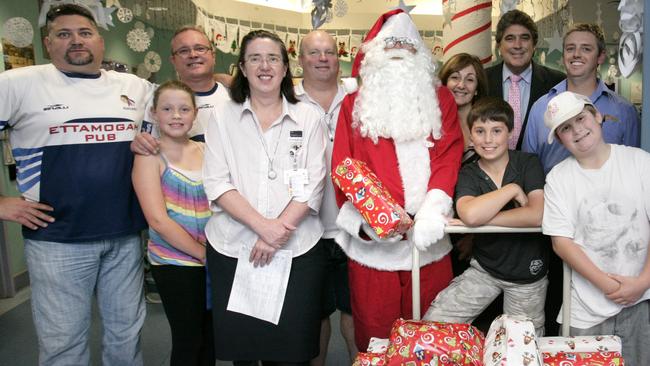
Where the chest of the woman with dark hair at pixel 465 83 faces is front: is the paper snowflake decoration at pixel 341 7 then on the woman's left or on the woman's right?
on the woman's right

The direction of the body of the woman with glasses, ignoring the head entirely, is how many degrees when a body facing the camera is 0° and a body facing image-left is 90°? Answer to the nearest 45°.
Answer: approximately 0°

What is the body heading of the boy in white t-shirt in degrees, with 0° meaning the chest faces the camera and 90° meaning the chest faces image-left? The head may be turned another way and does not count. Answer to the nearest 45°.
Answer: approximately 0°

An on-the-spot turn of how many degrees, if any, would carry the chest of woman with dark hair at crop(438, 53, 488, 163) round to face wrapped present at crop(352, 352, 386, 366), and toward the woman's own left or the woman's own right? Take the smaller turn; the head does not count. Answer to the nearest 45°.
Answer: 0° — they already face it

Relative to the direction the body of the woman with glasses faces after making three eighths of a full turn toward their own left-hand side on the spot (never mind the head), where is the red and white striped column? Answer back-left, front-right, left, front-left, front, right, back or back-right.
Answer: front

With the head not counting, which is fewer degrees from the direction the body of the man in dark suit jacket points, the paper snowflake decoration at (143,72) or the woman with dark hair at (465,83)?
the woman with dark hair

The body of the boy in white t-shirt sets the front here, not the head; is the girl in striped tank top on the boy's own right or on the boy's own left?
on the boy's own right

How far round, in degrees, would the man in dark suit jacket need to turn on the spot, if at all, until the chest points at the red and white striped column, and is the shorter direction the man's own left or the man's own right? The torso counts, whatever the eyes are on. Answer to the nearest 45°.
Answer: approximately 180°

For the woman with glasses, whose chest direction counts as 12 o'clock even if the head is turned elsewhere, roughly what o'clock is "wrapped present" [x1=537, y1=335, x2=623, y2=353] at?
The wrapped present is roughly at 10 o'clock from the woman with glasses.

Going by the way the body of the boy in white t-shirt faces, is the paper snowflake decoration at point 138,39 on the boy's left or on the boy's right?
on the boy's right
